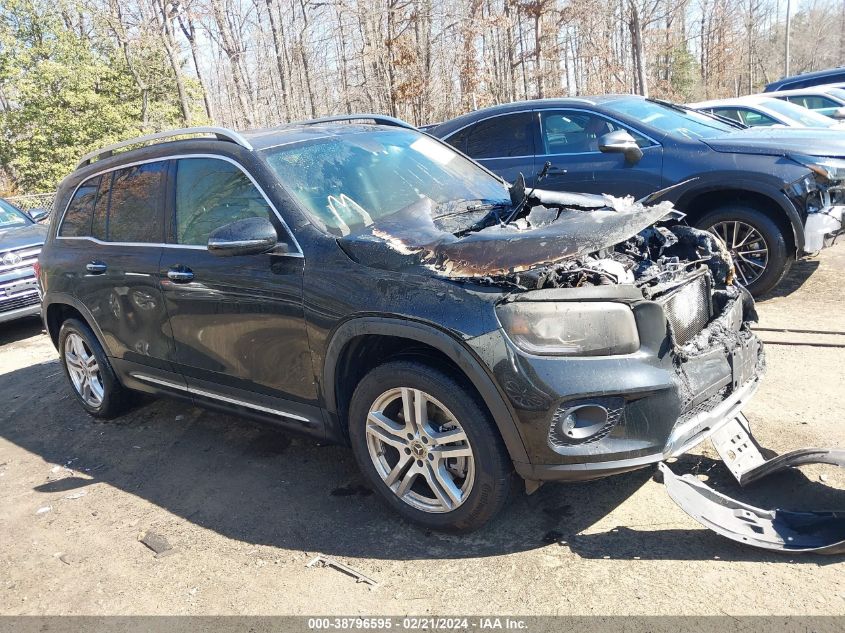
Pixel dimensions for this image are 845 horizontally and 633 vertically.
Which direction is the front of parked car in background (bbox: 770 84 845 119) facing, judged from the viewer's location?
facing the viewer and to the right of the viewer

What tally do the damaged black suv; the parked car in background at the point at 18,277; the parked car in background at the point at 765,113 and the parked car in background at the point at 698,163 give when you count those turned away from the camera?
0

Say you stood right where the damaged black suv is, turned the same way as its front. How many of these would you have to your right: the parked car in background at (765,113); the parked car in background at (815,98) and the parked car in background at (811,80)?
0

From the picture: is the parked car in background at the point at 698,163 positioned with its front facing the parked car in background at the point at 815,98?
no

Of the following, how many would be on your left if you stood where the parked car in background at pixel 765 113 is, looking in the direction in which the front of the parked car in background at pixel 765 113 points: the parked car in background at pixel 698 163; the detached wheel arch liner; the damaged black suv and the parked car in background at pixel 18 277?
0

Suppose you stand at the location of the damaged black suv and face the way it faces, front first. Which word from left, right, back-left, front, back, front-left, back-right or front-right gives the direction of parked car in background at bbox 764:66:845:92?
left

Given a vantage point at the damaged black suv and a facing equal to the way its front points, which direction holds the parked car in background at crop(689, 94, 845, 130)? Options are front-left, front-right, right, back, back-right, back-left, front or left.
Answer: left

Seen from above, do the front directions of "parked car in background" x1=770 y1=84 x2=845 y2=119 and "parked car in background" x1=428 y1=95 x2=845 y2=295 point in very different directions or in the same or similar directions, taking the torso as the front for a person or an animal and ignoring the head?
same or similar directions

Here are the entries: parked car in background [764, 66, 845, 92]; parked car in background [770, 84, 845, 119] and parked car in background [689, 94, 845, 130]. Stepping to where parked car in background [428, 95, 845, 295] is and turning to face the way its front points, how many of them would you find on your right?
0

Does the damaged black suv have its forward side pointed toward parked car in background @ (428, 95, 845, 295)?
no

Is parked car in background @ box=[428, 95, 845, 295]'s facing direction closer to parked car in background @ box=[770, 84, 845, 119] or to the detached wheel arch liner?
the detached wheel arch liner

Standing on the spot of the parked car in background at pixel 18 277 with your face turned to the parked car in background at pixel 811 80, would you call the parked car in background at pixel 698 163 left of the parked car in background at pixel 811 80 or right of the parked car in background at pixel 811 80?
right

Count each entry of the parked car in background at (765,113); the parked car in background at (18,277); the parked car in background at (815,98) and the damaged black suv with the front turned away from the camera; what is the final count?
0

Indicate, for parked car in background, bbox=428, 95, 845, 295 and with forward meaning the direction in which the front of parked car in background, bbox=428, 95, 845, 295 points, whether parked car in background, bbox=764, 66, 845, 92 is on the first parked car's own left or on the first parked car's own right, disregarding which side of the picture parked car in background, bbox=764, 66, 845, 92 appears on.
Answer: on the first parked car's own left

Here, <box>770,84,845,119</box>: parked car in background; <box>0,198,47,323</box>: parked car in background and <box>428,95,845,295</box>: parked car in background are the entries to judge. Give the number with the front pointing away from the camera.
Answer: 0

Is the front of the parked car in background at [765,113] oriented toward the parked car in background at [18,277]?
no
